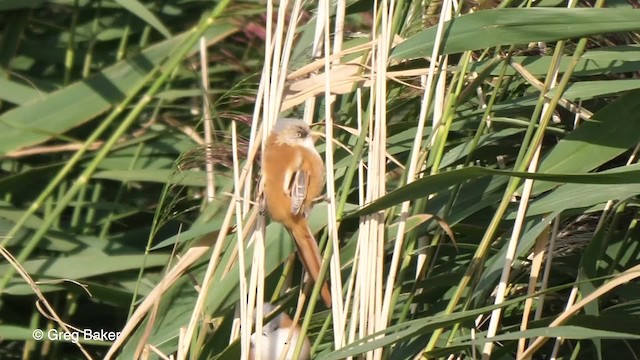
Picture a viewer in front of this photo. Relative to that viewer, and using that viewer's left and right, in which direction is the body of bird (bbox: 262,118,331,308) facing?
facing away from the viewer and to the right of the viewer

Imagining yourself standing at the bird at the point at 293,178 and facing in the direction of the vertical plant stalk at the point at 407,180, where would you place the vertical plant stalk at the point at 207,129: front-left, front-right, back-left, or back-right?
back-left

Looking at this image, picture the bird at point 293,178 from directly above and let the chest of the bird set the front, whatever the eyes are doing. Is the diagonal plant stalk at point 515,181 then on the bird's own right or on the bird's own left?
on the bird's own right
